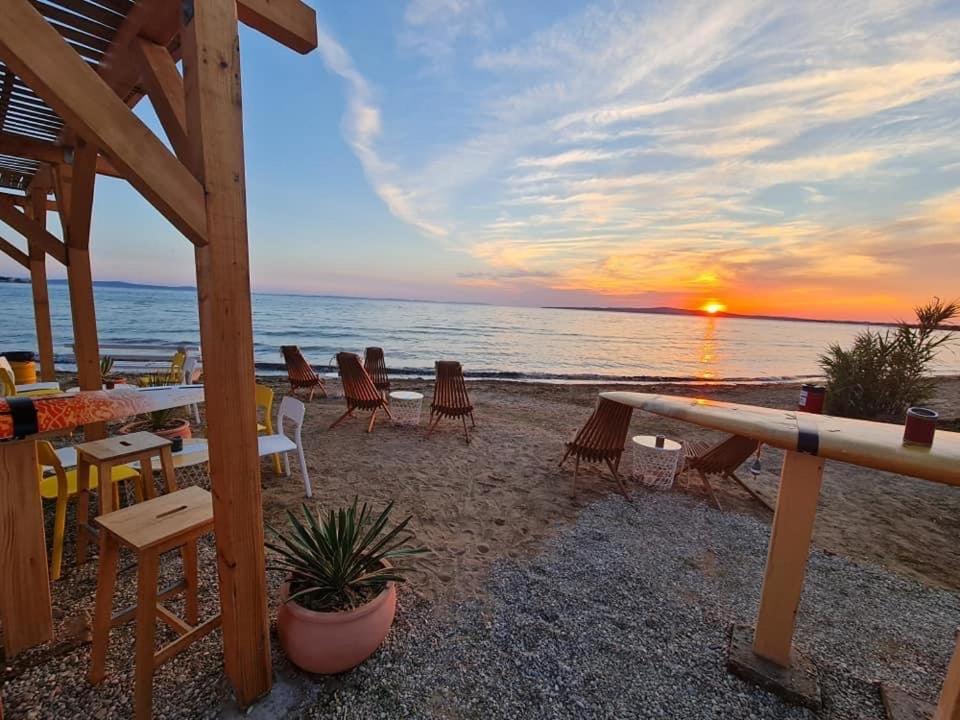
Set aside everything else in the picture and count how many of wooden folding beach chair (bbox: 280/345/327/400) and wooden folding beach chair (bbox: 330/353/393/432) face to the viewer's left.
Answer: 0

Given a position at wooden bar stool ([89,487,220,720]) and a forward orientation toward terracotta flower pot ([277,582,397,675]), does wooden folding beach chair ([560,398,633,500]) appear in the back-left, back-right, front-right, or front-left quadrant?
front-left
